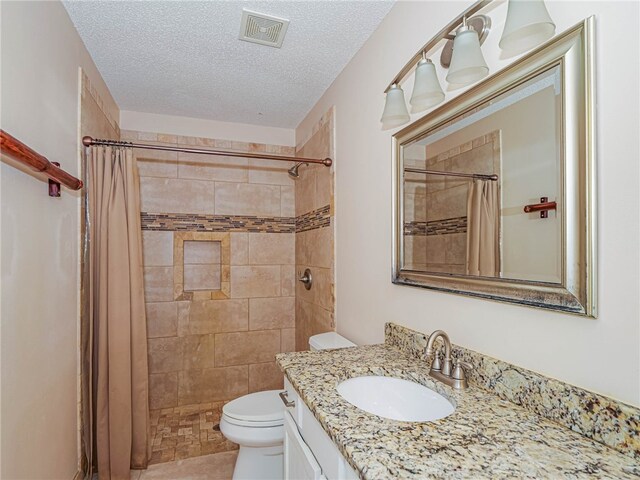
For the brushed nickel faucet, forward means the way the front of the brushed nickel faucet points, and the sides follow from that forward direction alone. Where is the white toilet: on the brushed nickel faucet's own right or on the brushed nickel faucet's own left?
on the brushed nickel faucet's own right

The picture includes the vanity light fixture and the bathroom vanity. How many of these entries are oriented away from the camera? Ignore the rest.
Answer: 0

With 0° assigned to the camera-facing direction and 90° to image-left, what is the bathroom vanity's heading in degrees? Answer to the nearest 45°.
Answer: approximately 45°

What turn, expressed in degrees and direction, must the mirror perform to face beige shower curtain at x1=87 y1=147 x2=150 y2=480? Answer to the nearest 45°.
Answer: approximately 45° to its right

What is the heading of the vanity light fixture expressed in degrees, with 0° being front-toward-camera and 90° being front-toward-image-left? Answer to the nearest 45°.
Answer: approximately 45°

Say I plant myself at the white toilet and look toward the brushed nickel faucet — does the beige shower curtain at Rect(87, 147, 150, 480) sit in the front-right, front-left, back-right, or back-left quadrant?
back-right
